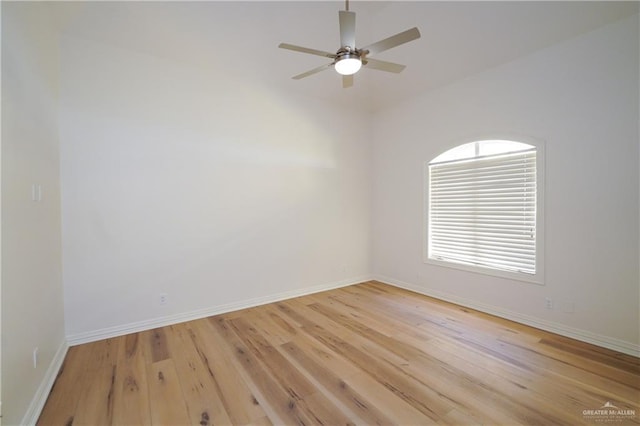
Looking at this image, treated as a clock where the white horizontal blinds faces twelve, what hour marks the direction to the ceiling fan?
The ceiling fan is roughly at 11 o'clock from the white horizontal blinds.

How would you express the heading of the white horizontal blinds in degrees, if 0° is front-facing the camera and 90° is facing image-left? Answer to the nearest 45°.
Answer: approximately 45°
